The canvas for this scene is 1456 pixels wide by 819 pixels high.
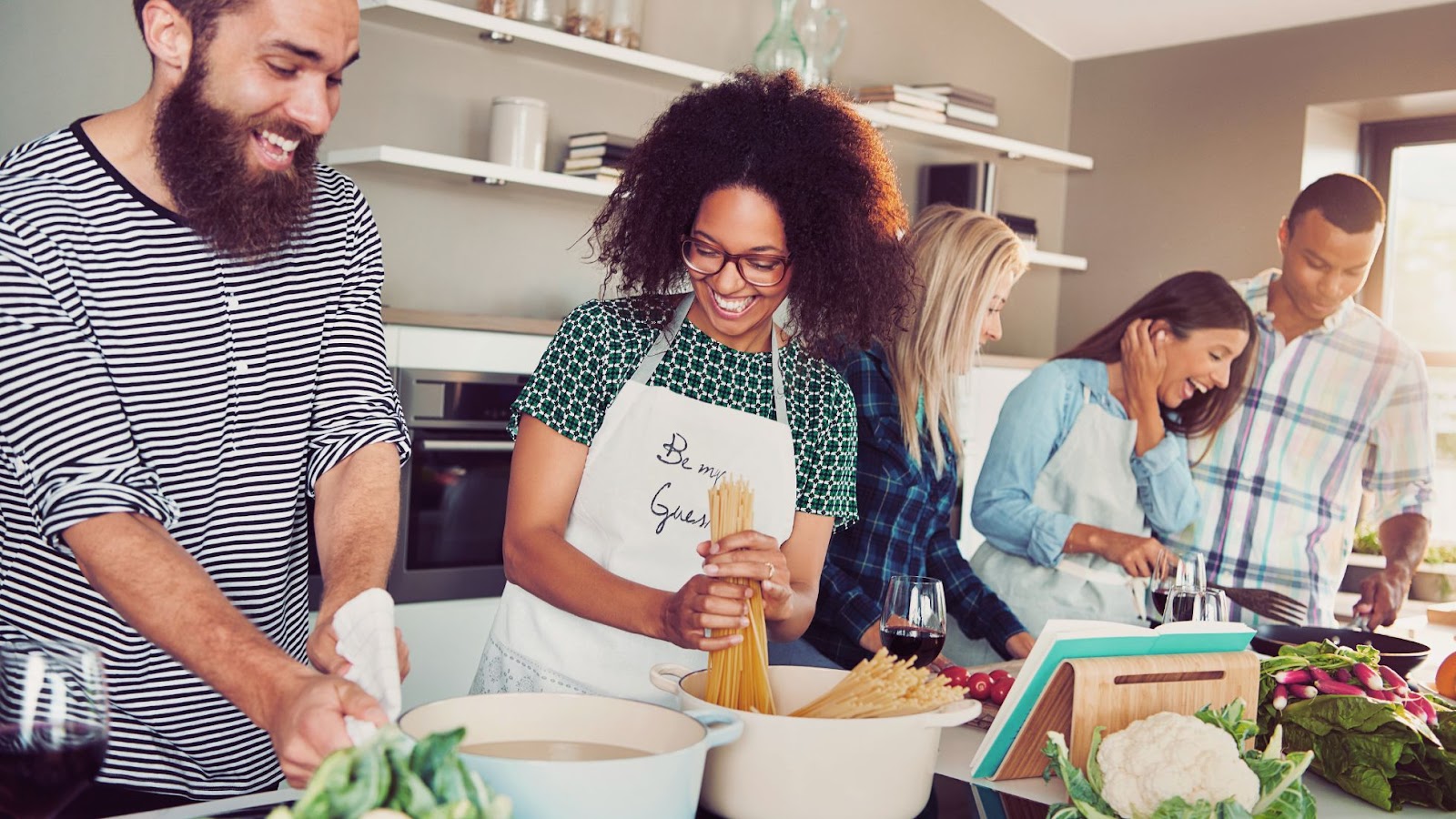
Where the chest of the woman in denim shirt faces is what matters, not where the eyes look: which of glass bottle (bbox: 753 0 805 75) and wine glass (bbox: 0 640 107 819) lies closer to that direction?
the wine glass

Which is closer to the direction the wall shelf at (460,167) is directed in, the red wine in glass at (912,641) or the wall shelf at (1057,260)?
the red wine in glass

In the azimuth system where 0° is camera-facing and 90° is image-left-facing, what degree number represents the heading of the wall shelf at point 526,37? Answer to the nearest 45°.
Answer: approximately 315°

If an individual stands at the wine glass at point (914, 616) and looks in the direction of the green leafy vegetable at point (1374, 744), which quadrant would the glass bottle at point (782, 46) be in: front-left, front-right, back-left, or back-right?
back-left
